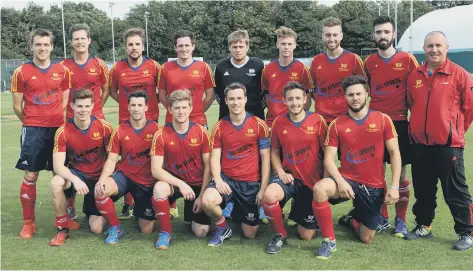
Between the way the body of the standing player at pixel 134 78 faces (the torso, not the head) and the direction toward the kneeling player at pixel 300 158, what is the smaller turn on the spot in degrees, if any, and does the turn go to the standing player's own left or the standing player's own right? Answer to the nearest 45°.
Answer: approximately 45° to the standing player's own left

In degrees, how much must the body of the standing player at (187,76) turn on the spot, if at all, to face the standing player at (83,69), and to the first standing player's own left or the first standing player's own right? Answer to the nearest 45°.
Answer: approximately 90° to the first standing player's own right

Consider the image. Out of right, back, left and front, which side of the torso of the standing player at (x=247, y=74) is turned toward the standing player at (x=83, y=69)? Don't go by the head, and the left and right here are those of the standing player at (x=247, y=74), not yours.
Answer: right

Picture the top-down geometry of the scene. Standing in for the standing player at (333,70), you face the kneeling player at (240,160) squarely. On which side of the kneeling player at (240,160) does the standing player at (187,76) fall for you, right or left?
right

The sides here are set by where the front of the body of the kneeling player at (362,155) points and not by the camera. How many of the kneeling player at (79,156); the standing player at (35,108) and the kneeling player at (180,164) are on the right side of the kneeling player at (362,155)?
3

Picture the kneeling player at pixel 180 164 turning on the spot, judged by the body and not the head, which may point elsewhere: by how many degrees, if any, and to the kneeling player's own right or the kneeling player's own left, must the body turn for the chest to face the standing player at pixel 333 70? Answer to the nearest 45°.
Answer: approximately 90° to the kneeling player's own left

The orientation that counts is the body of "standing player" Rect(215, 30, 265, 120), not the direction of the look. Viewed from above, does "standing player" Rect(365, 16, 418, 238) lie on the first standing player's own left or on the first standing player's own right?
on the first standing player's own left
